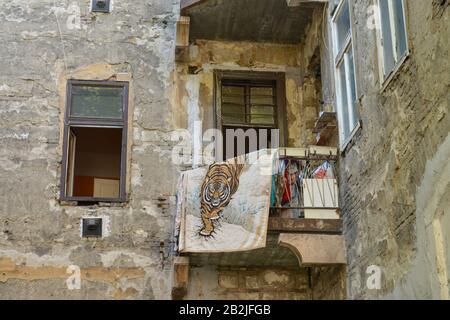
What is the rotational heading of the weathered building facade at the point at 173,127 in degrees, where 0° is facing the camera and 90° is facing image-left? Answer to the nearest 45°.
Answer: approximately 0°
